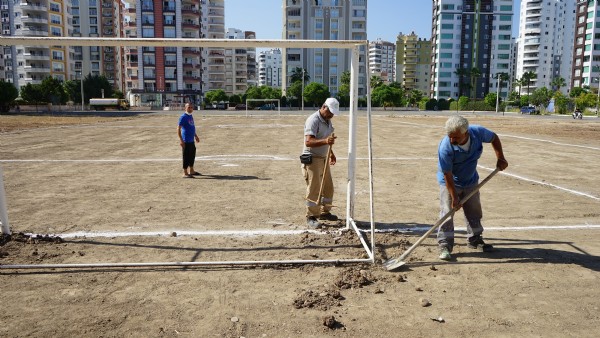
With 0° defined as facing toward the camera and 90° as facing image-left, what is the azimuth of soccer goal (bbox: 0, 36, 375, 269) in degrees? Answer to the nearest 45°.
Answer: approximately 180°

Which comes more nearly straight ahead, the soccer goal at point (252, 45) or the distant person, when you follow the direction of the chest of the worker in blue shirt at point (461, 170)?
the soccer goal

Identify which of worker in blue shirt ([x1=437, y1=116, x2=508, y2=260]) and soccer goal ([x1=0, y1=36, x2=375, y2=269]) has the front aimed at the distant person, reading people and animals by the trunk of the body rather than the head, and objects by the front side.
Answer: the soccer goal

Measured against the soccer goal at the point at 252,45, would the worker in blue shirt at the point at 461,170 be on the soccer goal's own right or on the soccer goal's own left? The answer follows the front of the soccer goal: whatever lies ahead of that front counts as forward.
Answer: on the soccer goal's own right

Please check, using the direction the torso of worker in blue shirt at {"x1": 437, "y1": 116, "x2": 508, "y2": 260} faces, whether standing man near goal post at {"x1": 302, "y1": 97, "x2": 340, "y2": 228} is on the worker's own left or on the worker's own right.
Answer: on the worker's own right

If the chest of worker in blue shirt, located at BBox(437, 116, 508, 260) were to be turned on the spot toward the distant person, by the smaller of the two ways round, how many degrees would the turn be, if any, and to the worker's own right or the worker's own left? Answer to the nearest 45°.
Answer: approximately 135° to the worker's own right
